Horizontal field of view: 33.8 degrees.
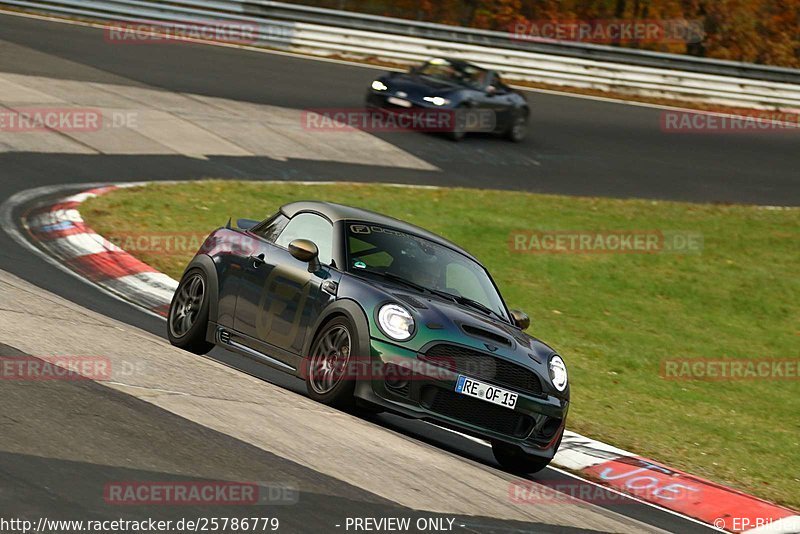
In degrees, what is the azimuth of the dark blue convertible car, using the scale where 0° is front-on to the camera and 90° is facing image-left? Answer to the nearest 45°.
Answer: approximately 45°

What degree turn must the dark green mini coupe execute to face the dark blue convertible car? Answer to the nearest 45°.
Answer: approximately 135° to its left

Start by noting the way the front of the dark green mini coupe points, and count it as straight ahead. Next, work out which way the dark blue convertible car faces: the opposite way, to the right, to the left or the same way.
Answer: to the right

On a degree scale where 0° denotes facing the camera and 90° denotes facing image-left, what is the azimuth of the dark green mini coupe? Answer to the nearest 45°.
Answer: approximately 315°

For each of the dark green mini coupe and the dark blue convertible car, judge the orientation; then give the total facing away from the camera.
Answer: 0

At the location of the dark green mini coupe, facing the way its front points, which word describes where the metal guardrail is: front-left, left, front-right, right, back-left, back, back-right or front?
back-left

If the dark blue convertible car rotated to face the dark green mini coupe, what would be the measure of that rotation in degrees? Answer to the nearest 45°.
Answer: approximately 45° to its left

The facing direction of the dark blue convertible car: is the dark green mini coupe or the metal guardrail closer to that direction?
the dark green mini coupe
